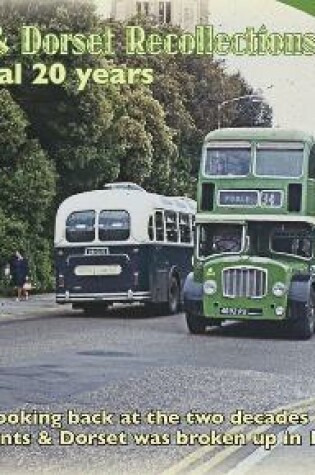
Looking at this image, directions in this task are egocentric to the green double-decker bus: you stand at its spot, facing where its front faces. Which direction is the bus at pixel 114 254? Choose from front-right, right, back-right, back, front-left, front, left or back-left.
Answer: back-right
